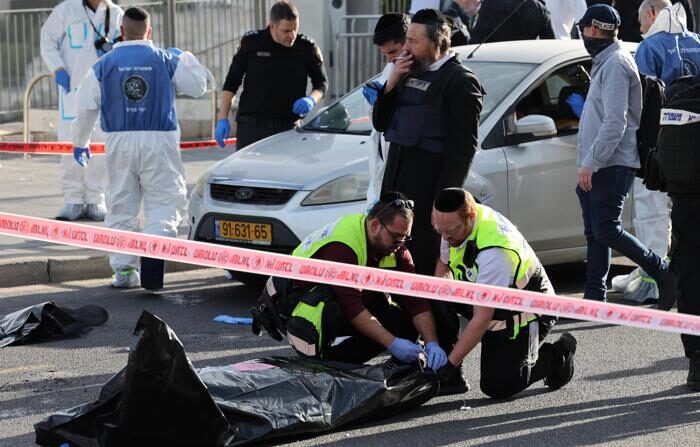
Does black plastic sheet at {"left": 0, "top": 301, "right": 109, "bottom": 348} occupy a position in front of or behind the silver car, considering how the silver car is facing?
in front

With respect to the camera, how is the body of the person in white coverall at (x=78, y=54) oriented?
toward the camera

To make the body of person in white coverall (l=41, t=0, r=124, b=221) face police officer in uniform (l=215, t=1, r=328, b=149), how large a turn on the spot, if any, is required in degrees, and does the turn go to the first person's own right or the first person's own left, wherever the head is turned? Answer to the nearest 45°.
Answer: approximately 45° to the first person's own left

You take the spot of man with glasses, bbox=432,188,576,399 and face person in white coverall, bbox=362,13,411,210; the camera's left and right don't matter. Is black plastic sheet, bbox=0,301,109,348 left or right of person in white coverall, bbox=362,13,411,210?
left

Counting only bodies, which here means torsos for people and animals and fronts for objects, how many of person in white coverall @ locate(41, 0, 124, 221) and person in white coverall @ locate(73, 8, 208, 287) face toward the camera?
1

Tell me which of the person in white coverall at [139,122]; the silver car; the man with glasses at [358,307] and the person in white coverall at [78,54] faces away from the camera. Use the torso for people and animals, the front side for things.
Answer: the person in white coverall at [139,122]

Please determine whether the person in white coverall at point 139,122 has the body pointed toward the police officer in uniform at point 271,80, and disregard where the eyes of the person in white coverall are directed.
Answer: no

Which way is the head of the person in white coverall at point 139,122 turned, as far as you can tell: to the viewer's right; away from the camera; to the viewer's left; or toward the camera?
away from the camera

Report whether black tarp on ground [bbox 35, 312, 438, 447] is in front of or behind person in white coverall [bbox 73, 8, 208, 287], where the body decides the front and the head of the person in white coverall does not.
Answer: behind

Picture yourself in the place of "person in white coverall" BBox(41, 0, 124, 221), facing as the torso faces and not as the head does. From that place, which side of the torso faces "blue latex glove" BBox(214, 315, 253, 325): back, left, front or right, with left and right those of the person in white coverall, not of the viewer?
front

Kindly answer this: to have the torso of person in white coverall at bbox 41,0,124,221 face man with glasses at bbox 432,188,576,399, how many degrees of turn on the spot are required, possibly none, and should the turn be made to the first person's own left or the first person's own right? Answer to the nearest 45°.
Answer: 0° — they already face them

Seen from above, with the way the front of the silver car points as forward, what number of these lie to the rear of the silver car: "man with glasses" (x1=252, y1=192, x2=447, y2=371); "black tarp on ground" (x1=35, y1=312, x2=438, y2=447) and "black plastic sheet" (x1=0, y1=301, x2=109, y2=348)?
0

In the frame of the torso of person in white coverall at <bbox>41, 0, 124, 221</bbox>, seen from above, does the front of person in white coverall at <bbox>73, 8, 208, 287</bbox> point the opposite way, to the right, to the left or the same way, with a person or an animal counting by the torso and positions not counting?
the opposite way

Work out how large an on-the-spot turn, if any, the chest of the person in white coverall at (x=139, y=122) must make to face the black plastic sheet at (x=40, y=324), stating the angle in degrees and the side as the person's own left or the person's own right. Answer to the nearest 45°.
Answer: approximately 180°

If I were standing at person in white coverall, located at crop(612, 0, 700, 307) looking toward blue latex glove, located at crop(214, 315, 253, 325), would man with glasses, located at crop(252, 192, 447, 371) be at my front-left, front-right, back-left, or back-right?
front-left

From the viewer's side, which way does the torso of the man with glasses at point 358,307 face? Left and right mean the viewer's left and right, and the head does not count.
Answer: facing the viewer and to the right of the viewer

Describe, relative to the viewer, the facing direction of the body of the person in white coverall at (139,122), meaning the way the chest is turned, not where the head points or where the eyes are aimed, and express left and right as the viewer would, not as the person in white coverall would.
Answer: facing away from the viewer

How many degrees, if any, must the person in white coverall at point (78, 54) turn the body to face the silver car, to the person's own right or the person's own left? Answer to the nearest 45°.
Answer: approximately 45° to the person's own left

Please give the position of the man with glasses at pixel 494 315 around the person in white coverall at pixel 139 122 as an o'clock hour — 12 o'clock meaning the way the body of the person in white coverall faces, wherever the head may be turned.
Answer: The man with glasses is roughly at 5 o'clock from the person in white coverall.
